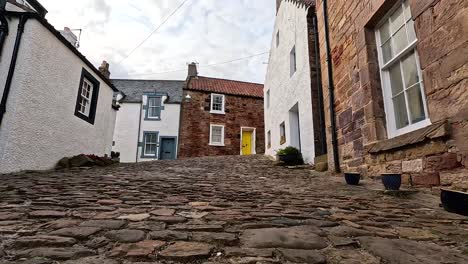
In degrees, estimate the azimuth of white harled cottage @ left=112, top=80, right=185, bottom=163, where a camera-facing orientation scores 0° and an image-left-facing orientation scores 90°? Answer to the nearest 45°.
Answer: approximately 0°

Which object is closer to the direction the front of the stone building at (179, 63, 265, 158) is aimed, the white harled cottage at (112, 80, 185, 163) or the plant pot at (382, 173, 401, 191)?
the plant pot

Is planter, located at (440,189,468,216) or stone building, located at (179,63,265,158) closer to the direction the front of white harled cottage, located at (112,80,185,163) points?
the planter

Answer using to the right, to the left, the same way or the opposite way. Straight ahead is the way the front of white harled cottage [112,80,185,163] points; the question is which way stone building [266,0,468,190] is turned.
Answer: to the right

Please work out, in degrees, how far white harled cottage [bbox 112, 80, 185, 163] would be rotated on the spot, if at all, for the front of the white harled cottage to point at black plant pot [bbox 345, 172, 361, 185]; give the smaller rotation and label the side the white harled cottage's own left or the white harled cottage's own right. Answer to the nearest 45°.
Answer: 0° — it already faces it

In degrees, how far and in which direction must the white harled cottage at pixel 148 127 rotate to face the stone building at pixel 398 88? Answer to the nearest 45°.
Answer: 0° — it already faces it

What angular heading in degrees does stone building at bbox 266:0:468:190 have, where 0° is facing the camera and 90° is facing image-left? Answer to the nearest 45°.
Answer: approximately 45°

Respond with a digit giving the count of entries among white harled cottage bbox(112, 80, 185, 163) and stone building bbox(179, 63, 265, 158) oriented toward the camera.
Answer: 2

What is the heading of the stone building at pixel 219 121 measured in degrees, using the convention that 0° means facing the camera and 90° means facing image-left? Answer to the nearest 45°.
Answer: approximately 0°
